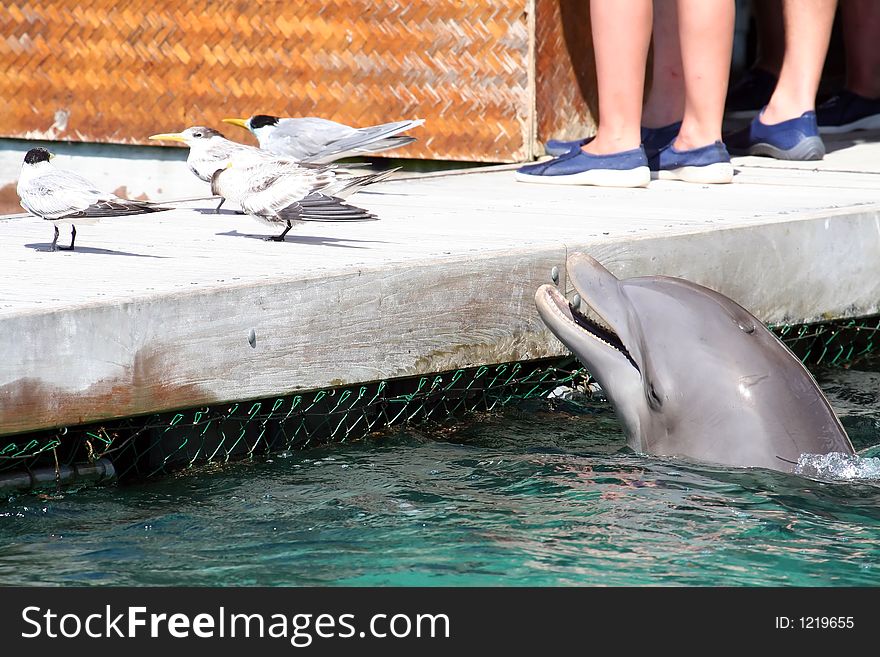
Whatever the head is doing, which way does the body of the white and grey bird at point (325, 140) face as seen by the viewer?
to the viewer's left

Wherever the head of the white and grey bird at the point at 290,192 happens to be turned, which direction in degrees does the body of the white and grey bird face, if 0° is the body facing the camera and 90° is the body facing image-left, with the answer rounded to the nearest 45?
approximately 90°

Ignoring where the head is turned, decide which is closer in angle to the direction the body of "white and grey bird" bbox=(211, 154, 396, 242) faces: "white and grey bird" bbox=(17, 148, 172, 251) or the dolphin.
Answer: the white and grey bird

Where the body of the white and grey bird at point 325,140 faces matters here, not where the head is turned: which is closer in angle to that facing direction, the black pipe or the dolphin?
the black pipe

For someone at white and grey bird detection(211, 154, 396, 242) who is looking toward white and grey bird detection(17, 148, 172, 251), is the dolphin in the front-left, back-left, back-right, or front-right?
back-left

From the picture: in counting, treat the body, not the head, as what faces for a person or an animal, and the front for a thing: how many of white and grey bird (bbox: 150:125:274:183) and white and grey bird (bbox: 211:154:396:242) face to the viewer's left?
2

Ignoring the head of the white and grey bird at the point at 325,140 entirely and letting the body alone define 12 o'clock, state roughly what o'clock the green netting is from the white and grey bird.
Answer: The green netting is roughly at 9 o'clock from the white and grey bird.

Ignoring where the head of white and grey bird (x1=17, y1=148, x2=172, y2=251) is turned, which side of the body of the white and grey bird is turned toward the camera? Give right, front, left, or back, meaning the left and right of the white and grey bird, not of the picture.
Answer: left

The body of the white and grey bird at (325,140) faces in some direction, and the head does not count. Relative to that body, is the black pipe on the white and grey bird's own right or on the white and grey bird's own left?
on the white and grey bird's own left

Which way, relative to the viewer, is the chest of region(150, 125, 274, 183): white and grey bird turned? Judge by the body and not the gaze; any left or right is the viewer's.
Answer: facing to the left of the viewer

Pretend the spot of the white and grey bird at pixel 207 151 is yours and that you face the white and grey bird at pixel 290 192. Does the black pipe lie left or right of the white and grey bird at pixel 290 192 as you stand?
right

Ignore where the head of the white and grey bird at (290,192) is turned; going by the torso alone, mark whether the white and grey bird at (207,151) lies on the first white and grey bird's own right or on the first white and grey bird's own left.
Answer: on the first white and grey bird's own right

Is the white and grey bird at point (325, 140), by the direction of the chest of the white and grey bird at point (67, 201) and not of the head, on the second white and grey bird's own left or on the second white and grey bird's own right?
on the second white and grey bird's own right
